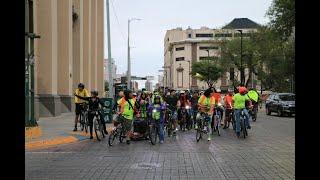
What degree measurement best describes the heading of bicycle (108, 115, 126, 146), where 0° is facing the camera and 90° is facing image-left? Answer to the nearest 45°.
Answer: approximately 45°

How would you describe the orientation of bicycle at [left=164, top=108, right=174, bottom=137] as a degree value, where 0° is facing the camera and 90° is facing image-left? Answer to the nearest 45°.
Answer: approximately 0°

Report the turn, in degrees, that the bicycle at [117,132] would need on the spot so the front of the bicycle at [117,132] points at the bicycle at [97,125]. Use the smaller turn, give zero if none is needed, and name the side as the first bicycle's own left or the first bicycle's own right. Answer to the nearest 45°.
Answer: approximately 90° to the first bicycle's own right

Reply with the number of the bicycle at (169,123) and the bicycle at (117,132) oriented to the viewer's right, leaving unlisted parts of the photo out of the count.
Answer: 0

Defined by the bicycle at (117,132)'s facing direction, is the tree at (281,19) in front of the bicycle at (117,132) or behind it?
behind

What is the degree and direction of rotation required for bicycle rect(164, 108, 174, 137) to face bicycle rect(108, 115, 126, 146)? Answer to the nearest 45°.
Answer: approximately 45° to its right

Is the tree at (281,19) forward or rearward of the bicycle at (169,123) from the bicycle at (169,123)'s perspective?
rearward

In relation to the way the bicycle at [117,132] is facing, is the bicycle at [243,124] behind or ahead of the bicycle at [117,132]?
behind
